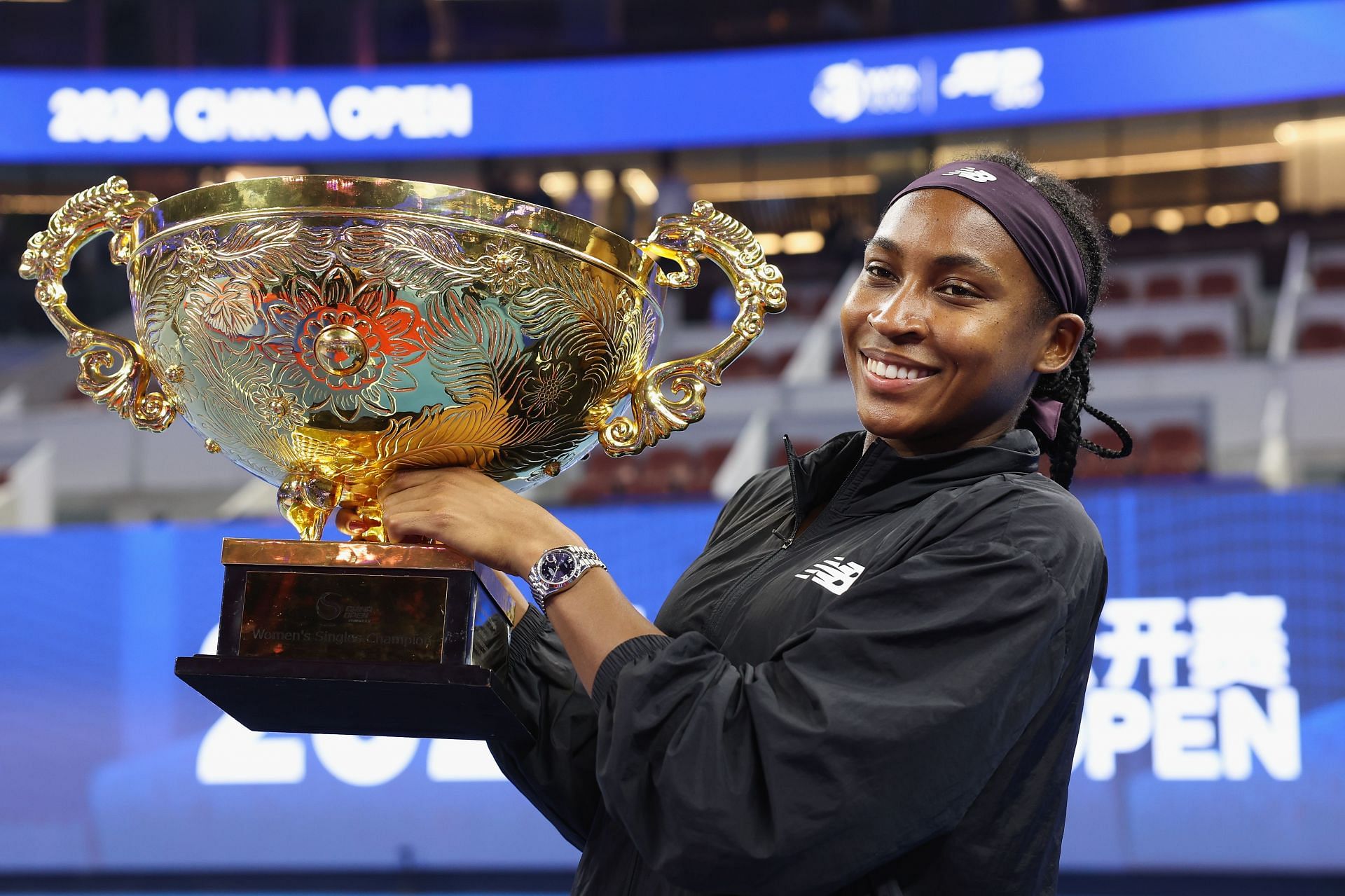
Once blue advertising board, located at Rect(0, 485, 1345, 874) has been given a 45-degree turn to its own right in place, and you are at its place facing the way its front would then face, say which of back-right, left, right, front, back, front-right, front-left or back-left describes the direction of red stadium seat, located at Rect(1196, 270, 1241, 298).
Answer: back

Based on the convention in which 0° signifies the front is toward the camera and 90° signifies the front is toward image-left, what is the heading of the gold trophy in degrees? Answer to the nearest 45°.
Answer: approximately 0°

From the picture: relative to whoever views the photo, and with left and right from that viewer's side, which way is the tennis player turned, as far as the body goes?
facing the viewer and to the left of the viewer

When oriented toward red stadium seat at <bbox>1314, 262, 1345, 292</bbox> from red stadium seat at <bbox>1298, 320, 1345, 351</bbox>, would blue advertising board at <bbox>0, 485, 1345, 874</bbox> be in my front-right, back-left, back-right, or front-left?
back-left

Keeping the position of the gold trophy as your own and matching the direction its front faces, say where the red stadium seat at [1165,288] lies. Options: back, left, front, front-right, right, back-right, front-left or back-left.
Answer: back-left

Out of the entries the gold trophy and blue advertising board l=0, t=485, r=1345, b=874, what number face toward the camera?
2

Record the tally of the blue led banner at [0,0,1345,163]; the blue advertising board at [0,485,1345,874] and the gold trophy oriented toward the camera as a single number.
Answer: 3

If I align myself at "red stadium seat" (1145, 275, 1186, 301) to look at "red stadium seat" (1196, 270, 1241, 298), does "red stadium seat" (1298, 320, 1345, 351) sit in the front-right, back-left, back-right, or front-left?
front-right

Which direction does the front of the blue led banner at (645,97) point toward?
toward the camera

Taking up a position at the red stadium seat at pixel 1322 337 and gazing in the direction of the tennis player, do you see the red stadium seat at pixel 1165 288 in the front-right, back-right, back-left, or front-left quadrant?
back-right

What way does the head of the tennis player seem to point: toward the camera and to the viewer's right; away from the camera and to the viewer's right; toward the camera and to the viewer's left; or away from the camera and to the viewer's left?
toward the camera and to the viewer's left

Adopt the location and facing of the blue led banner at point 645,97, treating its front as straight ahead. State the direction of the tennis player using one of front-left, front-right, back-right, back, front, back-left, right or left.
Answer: front

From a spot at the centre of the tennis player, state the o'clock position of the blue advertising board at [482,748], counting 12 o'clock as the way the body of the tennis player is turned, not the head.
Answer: The blue advertising board is roughly at 4 o'clock from the tennis player.

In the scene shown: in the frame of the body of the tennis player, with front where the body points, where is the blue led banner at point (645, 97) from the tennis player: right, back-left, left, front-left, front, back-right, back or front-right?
back-right

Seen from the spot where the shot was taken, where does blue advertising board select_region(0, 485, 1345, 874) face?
facing the viewer

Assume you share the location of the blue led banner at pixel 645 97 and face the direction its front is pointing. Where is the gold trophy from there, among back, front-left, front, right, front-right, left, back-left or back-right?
front
